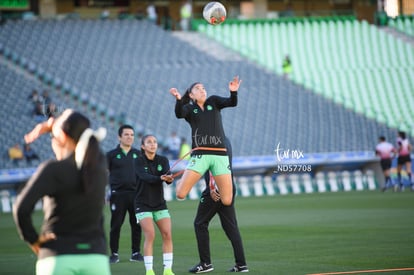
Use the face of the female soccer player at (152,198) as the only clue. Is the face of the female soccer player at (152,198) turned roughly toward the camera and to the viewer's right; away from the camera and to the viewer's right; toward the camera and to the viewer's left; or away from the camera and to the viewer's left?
toward the camera and to the viewer's right

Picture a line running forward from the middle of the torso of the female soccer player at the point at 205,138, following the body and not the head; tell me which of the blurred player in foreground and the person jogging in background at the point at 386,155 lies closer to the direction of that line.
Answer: the blurred player in foreground

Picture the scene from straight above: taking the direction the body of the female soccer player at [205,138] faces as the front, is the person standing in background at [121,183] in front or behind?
behind

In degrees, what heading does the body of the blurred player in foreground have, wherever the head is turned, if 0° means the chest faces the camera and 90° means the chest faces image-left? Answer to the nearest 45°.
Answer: approximately 135°

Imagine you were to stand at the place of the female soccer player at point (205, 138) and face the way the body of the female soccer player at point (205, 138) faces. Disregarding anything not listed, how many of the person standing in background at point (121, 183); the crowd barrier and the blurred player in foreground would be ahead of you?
1

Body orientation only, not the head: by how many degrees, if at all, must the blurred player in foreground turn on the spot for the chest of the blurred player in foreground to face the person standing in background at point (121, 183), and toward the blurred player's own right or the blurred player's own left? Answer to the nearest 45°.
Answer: approximately 45° to the blurred player's own right

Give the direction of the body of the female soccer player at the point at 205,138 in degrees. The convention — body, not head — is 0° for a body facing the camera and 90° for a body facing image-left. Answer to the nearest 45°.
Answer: approximately 0°

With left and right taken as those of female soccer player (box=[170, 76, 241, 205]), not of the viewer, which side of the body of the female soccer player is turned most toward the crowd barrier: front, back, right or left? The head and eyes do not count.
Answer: back

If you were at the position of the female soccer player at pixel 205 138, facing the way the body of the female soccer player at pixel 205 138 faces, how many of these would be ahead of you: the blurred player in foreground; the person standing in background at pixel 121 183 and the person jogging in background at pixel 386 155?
1

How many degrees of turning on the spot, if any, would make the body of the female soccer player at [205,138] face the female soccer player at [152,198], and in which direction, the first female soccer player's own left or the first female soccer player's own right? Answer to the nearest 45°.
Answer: approximately 90° to the first female soccer player's own right

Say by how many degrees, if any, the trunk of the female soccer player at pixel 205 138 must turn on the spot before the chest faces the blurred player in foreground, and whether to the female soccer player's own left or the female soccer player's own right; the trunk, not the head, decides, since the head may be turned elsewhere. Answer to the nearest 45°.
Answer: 0° — they already face them
